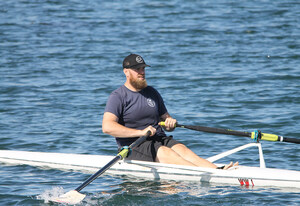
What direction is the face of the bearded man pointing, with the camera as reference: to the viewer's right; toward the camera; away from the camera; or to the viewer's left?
to the viewer's right

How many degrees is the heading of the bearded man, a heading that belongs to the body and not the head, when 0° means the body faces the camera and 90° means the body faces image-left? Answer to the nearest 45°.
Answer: approximately 315°
